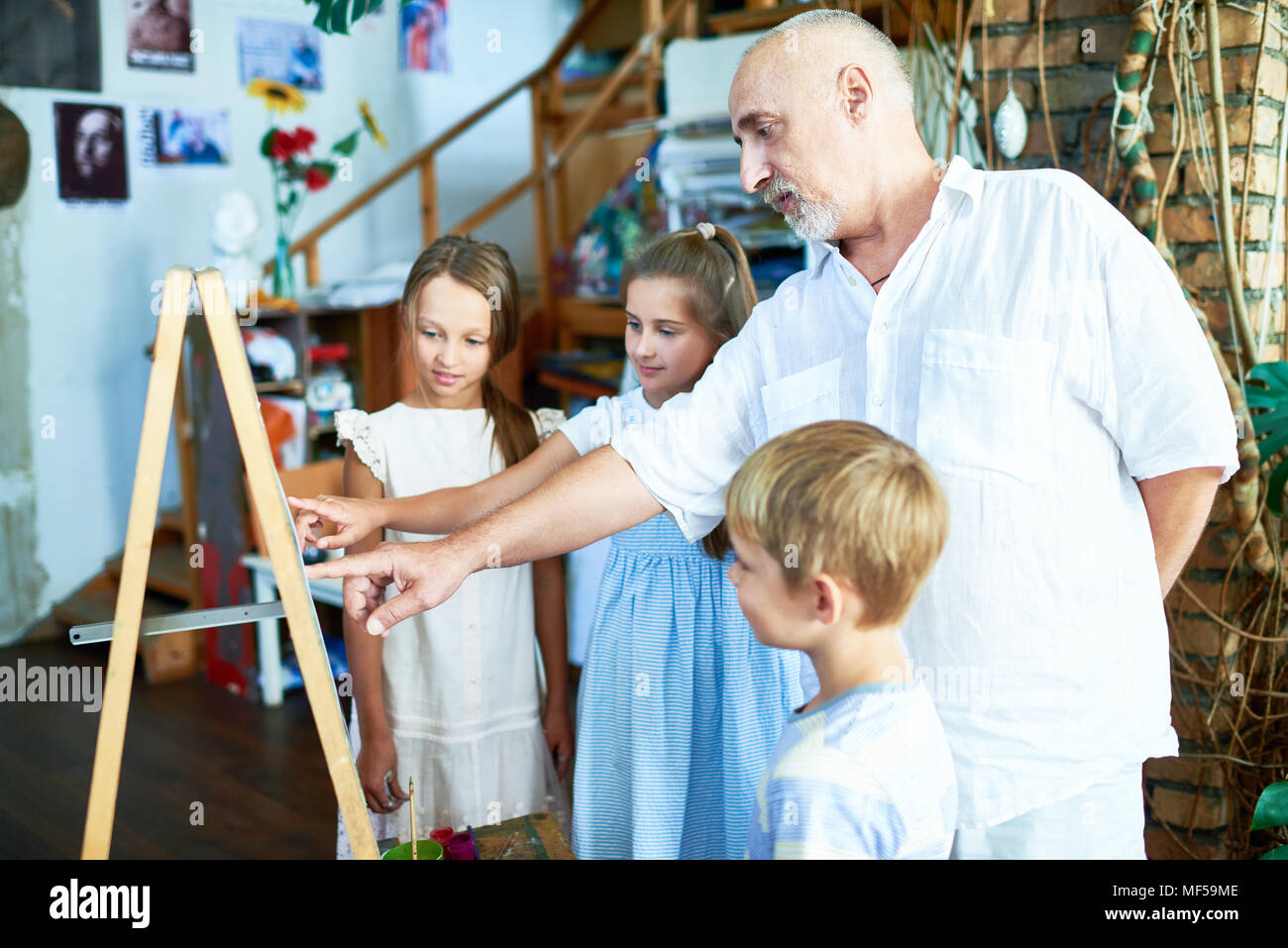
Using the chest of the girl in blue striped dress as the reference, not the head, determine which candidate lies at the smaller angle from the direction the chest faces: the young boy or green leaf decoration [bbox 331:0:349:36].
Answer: the young boy

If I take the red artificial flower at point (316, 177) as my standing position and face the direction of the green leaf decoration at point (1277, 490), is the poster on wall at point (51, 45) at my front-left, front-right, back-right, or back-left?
back-right

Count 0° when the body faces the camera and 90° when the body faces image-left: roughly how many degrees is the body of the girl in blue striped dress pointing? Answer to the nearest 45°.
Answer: approximately 45°

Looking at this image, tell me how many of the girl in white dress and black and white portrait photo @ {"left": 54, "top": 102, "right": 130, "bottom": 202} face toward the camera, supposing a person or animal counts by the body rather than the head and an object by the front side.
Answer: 2

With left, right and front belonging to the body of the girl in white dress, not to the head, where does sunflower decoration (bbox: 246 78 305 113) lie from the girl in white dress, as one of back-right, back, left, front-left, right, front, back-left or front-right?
back

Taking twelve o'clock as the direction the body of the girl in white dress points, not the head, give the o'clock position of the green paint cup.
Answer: The green paint cup is roughly at 12 o'clock from the girl in white dress.

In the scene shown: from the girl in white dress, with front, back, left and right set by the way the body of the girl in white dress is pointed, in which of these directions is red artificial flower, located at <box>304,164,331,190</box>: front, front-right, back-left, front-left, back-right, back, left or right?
back

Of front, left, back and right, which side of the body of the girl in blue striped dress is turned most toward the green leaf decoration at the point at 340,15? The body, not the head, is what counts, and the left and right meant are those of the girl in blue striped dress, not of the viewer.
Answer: right

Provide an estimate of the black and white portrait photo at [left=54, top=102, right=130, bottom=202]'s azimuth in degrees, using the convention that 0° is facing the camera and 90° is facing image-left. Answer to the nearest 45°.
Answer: approximately 0°

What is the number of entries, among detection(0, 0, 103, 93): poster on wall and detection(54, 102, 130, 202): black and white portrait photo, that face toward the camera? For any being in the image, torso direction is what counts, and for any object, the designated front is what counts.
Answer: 2
